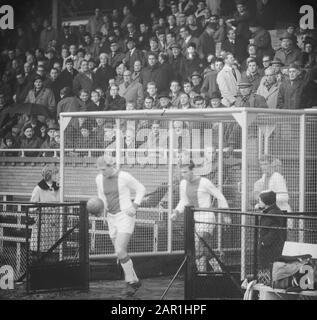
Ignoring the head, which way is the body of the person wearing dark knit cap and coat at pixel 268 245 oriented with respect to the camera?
to the viewer's left

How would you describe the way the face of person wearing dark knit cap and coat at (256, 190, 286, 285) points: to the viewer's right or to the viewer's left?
to the viewer's left

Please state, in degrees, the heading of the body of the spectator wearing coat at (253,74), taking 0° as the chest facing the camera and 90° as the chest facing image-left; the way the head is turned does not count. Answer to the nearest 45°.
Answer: approximately 0°

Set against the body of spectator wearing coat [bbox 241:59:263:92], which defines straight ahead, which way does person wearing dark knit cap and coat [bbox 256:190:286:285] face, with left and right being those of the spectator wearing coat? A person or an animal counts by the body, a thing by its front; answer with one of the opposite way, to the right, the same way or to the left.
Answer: to the right

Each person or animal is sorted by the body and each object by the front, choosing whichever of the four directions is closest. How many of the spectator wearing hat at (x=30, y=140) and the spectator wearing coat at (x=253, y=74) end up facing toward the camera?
2

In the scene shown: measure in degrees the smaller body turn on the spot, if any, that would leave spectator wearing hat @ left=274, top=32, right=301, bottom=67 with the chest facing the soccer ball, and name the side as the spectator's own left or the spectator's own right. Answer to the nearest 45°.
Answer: approximately 45° to the spectator's own right

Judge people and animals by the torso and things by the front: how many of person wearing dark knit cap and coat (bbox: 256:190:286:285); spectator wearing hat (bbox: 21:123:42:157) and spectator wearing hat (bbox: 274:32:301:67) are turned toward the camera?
2
